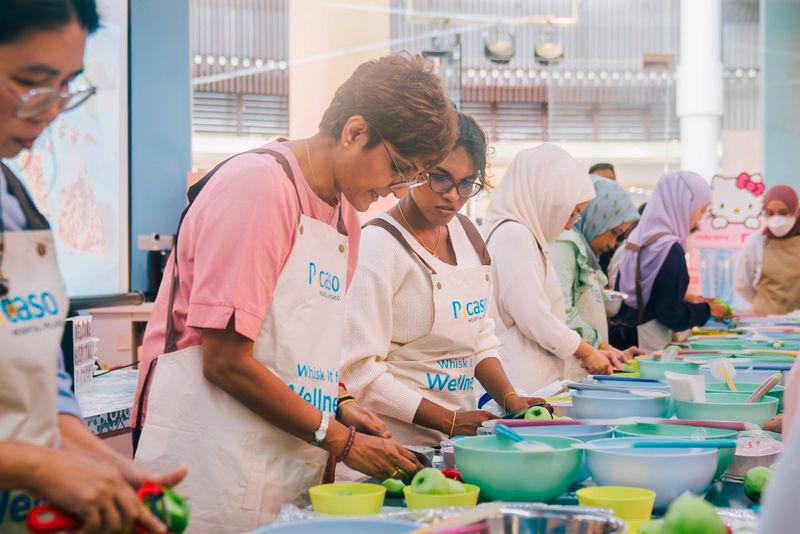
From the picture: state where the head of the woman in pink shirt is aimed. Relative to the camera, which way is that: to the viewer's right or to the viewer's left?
to the viewer's right

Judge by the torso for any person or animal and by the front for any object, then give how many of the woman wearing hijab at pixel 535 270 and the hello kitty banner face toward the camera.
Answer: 1

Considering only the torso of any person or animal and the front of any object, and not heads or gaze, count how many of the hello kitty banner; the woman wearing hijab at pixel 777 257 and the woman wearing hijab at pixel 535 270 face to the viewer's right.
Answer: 1

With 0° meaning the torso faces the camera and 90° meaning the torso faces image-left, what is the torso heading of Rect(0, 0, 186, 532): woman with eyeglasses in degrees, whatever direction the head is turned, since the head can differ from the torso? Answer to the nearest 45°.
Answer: approximately 315°

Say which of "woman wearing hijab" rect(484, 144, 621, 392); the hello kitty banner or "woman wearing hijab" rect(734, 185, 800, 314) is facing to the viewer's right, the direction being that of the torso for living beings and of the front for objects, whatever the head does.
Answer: "woman wearing hijab" rect(484, 144, 621, 392)

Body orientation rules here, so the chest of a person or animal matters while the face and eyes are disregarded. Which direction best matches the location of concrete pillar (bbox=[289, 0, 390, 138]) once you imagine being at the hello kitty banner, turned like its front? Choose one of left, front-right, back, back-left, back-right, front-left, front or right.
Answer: front-right

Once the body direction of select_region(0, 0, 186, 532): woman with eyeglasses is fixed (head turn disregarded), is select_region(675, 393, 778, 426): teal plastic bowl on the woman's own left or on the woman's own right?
on the woman's own left

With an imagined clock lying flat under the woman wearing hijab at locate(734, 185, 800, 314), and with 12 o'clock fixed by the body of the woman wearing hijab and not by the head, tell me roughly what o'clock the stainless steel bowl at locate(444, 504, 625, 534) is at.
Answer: The stainless steel bowl is roughly at 12 o'clock from the woman wearing hijab.

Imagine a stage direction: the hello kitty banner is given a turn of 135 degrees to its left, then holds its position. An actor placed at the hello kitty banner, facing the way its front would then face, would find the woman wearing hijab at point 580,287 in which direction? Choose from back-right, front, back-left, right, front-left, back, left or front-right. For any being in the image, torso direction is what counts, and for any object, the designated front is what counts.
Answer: back-right

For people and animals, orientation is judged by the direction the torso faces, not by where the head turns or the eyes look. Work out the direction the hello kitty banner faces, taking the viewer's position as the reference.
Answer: facing the viewer

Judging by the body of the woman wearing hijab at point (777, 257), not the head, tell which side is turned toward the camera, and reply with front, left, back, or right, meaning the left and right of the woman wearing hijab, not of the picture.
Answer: front

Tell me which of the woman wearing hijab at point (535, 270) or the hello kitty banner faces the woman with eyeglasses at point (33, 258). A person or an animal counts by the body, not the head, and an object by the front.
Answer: the hello kitty banner

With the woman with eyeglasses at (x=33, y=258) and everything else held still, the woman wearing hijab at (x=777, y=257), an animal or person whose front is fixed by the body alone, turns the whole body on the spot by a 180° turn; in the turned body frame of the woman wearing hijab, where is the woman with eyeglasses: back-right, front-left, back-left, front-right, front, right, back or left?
back

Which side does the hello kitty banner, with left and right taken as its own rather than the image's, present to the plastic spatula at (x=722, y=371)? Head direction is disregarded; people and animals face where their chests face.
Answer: front

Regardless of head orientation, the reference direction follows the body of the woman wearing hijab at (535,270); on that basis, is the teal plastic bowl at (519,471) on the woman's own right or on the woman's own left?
on the woman's own right
